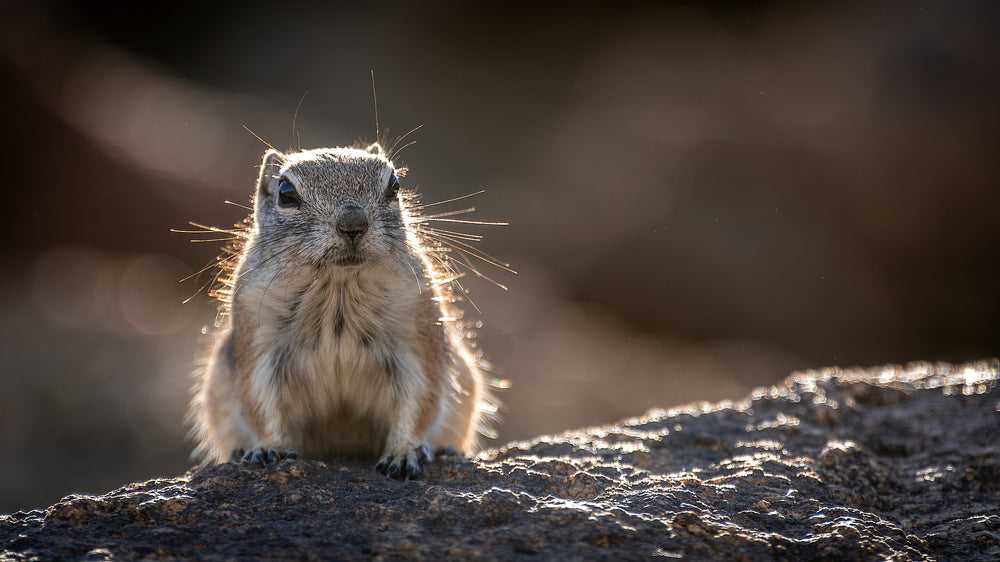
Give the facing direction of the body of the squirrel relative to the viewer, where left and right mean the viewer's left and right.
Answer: facing the viewer
